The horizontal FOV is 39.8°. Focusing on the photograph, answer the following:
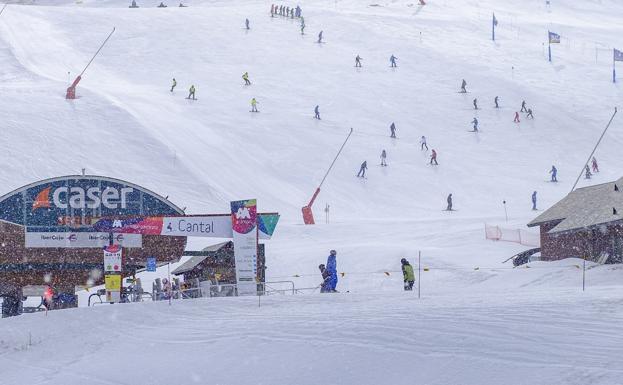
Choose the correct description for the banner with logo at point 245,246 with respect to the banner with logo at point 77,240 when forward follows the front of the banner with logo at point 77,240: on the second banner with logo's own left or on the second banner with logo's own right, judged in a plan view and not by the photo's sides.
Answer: on the second banner with logo's own left

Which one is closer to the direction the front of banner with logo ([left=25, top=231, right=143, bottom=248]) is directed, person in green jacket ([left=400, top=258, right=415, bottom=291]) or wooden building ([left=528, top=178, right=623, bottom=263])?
the person in green jacket

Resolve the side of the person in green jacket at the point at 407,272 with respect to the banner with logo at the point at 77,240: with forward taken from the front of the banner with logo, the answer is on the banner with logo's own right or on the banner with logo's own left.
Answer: on the banner with logo's own left

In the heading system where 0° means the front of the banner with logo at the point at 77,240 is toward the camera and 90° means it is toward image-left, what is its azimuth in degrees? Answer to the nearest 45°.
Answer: approximately 0°

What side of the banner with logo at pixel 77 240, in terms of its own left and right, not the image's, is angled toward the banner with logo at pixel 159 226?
left
